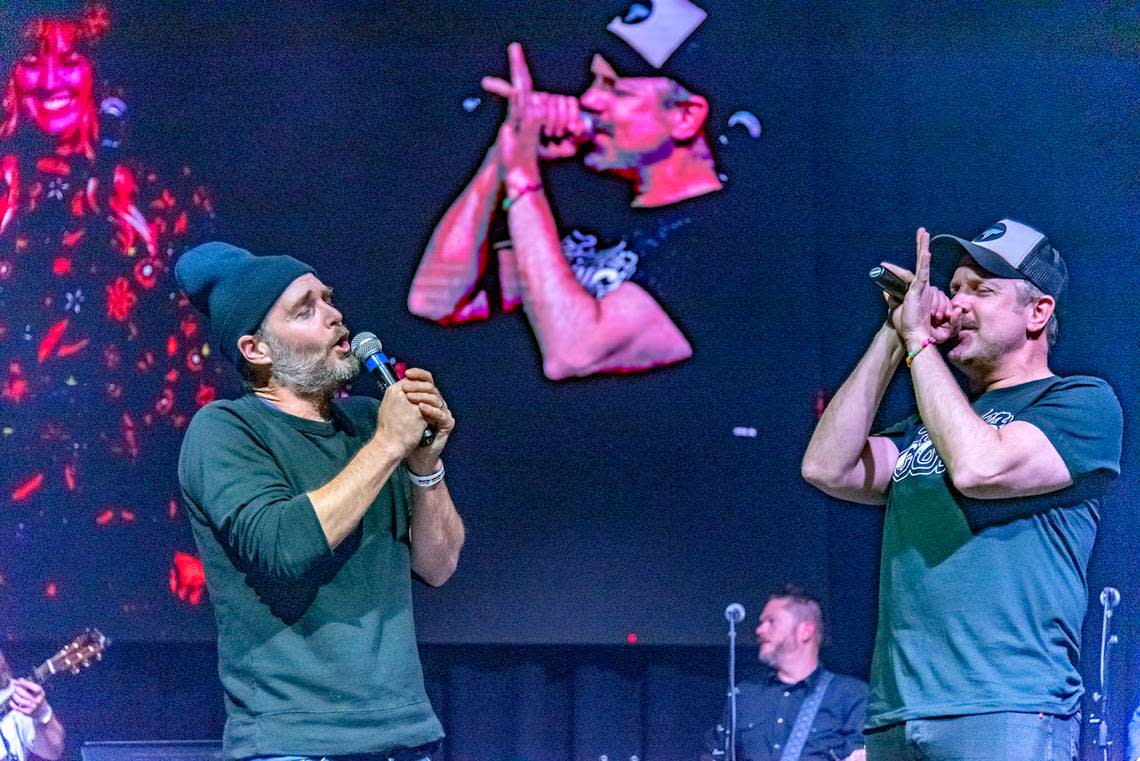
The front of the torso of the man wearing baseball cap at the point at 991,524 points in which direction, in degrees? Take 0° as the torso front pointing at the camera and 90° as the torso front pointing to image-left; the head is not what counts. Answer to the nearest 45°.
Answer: approximately 45°

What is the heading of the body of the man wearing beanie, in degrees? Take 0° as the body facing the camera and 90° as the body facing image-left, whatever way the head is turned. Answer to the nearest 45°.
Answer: approximately 315°

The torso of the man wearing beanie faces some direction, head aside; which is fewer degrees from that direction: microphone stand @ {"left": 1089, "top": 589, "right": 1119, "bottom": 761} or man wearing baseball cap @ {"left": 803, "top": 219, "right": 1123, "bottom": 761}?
the man wearing baseball cap

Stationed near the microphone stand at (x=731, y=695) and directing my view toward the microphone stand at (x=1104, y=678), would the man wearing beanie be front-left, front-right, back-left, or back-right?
back-right

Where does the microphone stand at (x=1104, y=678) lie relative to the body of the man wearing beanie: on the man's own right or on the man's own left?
on the man's own left

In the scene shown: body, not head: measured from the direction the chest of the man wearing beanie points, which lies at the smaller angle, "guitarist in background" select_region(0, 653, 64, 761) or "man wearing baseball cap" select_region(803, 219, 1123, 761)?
the man wearing baseball cap

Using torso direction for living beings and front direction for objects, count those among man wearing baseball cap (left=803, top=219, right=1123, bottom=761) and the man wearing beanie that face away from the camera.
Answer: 0
